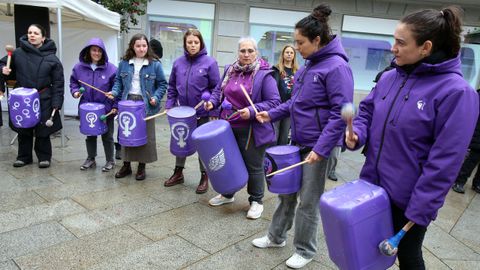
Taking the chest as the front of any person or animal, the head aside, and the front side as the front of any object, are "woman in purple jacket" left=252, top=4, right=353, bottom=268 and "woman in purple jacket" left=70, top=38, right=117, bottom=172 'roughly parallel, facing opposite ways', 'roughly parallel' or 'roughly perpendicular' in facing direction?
roughly perpendicular

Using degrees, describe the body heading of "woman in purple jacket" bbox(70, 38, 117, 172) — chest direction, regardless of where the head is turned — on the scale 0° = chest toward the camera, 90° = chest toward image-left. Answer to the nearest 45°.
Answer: approximately 0°

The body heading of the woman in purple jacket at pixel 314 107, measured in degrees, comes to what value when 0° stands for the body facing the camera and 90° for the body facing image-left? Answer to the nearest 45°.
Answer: approximately 45°

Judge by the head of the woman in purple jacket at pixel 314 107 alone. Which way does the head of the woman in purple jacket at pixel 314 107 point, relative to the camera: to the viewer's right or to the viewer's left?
to the viewer's left

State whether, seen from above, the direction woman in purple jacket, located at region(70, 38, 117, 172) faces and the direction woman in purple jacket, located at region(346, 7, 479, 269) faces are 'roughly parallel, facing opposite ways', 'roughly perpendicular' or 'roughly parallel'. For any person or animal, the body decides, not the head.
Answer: roughly perpendicular

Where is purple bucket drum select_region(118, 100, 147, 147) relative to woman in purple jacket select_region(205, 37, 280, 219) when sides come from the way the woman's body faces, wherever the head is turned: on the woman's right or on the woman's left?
on the woman's right
